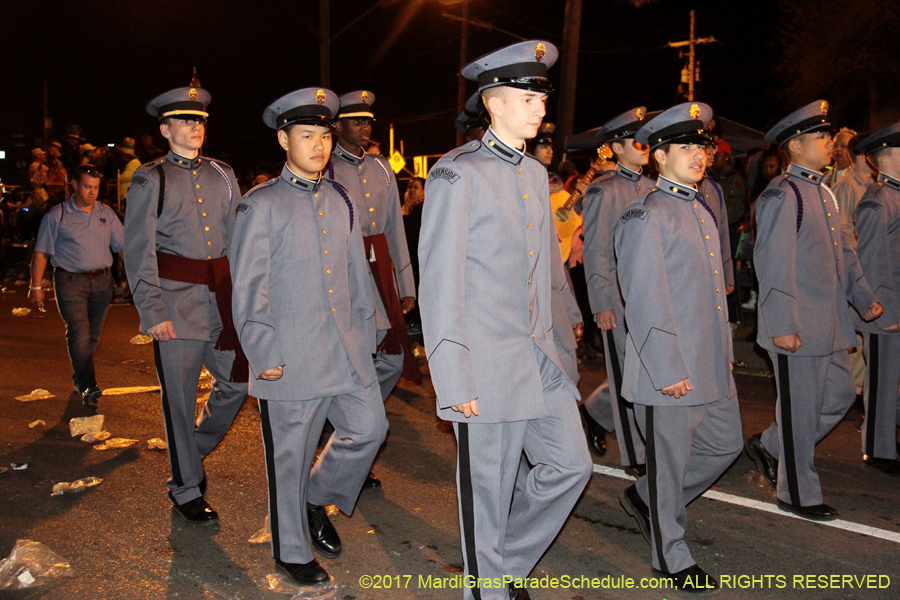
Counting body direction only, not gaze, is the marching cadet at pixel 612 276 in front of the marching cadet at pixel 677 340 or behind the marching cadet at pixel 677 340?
behind

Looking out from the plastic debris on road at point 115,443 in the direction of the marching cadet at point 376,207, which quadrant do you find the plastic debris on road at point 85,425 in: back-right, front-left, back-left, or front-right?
back-left
